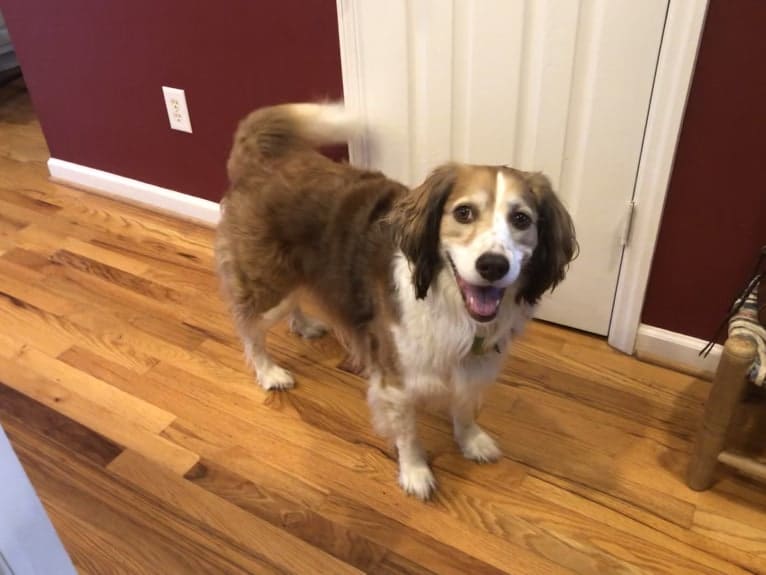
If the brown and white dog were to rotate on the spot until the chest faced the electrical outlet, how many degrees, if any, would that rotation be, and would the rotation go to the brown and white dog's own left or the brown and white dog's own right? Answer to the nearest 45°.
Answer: approximately 180°

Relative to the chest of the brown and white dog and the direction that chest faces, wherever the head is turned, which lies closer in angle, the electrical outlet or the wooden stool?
the wooden stool

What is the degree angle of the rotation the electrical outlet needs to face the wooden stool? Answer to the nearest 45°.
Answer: approximately 90° to its left

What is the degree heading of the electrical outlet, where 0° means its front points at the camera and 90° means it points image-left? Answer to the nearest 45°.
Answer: approximately 45°

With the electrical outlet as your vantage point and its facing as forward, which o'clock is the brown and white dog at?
The brown and white dog is roughly at 10 o'clock from the electrical outlet.

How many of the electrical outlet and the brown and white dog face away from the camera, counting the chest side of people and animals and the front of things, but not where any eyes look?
0

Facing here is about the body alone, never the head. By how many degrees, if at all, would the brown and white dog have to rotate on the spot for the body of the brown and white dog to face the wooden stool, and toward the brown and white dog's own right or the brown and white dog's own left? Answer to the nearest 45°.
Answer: approximately 45° to the brown and white dog's own left

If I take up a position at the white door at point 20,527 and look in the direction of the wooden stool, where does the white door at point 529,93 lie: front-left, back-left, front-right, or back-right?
front-left

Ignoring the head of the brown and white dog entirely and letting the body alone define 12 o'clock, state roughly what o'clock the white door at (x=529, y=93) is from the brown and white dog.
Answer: The white door is roughly at 9 o'clock from the brown and white dog.

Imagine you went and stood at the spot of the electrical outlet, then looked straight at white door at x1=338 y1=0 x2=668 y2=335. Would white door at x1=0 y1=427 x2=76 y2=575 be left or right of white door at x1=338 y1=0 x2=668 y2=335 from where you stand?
right

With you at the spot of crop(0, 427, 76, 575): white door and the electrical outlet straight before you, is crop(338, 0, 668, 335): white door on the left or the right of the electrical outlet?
right

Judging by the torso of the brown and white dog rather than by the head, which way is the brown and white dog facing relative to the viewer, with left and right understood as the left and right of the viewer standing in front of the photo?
facing the viewer and to the right of the viewer

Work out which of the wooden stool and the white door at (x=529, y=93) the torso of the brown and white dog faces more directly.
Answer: the wooden stool

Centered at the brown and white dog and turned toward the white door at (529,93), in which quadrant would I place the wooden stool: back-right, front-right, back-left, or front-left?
front-right
